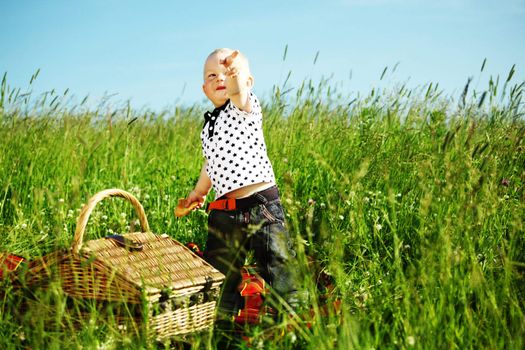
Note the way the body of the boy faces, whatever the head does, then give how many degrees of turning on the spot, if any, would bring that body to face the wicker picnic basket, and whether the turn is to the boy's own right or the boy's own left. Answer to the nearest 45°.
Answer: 0° — they already face it

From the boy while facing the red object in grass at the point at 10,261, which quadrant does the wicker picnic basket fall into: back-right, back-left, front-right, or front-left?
front-left

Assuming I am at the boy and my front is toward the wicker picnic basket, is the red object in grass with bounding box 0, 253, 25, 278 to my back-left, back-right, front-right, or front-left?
front-right

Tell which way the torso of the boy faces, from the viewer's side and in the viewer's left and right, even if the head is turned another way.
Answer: facing the viewer and to the left of the viewer

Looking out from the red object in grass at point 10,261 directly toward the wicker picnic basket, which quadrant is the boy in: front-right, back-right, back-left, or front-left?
front-left
